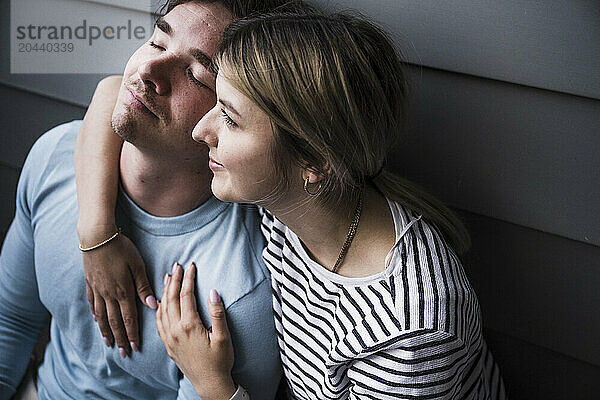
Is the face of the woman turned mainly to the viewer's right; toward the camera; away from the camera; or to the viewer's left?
to the viewer's left

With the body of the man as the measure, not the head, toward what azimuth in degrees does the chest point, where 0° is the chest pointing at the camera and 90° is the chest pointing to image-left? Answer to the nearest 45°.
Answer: approximately 0°
